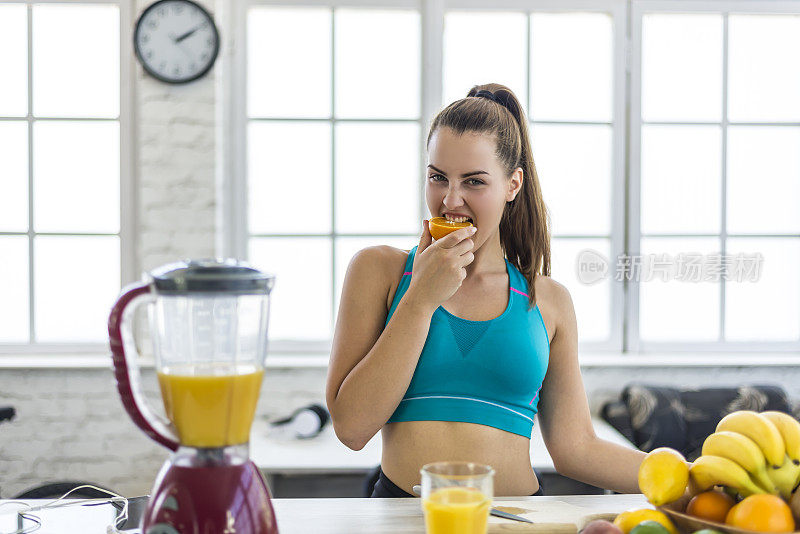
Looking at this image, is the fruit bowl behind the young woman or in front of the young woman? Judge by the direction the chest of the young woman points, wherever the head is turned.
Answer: in front

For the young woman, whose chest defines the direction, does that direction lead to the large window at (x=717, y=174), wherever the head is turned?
no

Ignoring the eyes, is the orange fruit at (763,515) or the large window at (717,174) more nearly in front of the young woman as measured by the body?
the orange fruit

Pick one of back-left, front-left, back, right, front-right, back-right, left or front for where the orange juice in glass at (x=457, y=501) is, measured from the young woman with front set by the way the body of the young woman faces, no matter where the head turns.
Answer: front

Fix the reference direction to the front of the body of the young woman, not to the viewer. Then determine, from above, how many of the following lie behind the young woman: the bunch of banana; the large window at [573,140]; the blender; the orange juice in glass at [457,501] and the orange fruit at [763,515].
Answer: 1

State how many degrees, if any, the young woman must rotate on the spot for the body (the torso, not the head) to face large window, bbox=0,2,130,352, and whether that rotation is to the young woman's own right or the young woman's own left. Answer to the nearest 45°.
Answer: approximately 135° to the young woman's own right

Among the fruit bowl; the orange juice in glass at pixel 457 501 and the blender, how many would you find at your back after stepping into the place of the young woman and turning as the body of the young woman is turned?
0

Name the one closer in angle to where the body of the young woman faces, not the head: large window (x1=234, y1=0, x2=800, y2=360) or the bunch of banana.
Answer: the bunch of banana

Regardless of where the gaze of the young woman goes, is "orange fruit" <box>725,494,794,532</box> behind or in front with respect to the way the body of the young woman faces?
in front

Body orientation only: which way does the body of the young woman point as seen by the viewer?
toward the camera
